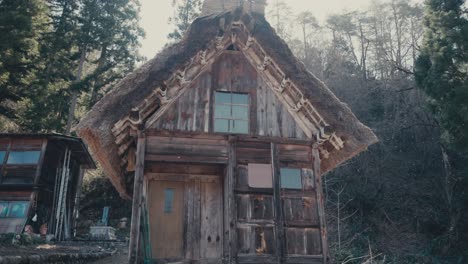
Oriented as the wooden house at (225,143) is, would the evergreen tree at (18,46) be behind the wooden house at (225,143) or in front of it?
behind

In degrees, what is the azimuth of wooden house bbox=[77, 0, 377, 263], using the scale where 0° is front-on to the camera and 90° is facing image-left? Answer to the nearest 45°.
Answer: approximately 0°

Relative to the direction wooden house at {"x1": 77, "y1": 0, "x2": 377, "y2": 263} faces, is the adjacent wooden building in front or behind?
behind

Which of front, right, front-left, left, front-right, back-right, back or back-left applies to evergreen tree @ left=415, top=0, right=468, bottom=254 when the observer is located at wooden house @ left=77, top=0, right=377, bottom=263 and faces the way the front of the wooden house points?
back-left
